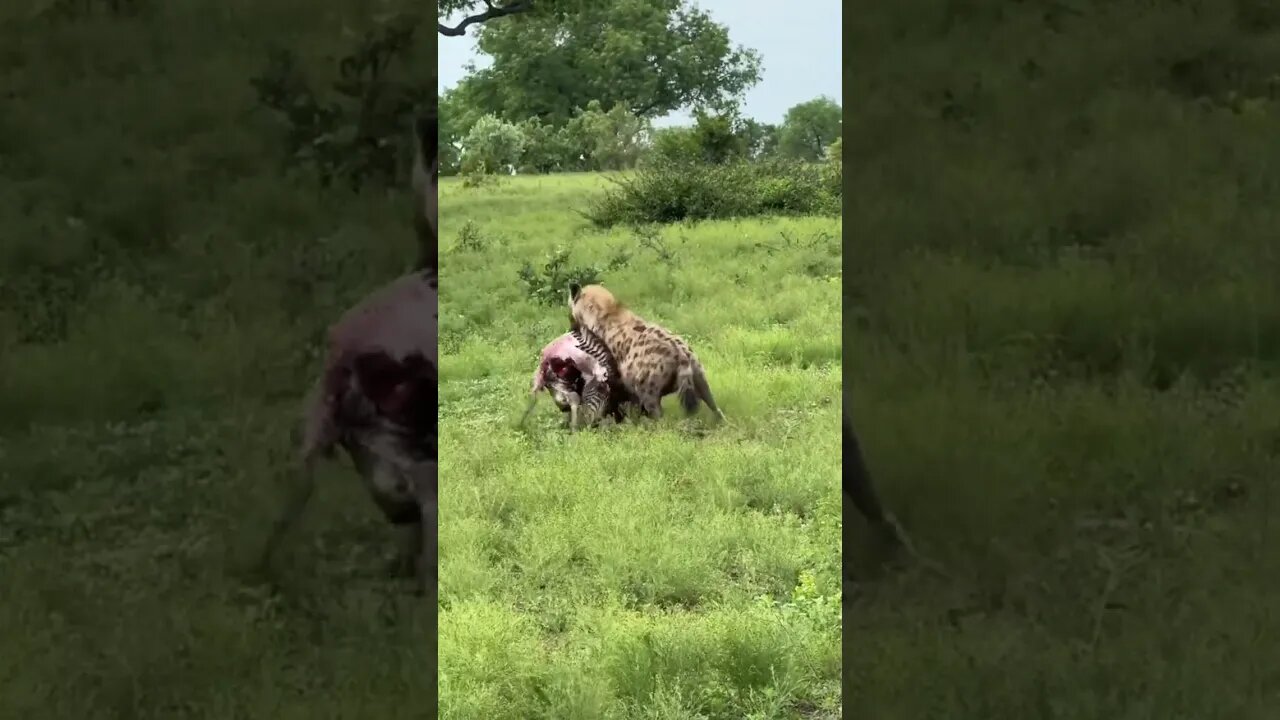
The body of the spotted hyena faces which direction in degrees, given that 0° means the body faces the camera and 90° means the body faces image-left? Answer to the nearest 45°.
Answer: approximately 135°
